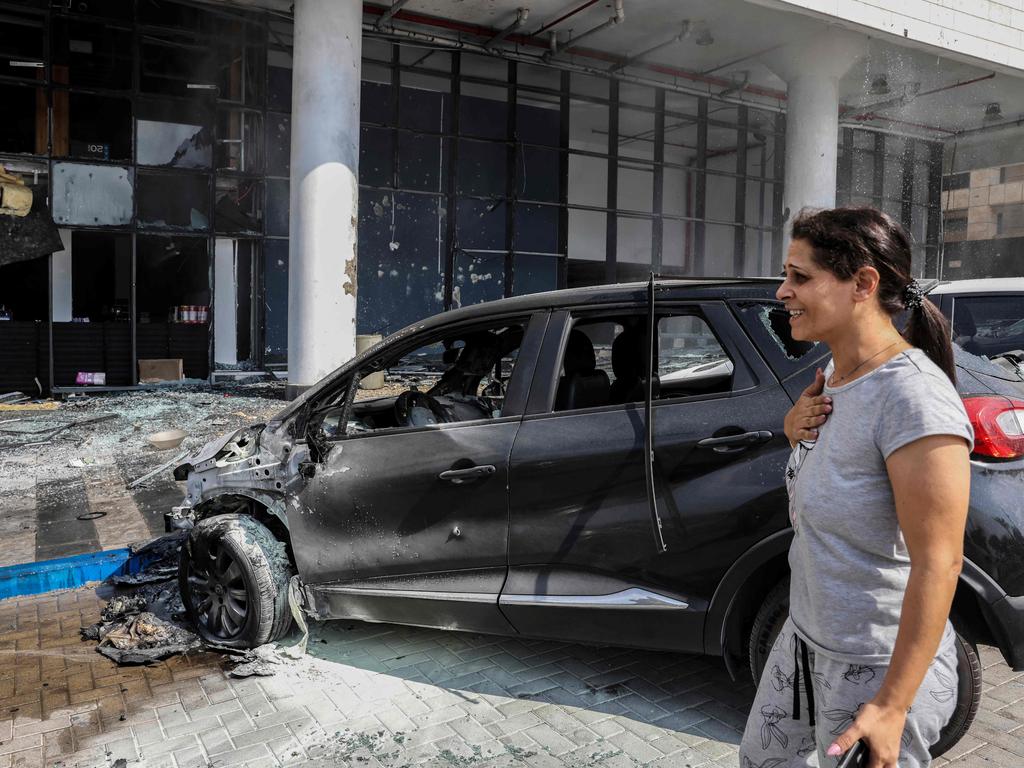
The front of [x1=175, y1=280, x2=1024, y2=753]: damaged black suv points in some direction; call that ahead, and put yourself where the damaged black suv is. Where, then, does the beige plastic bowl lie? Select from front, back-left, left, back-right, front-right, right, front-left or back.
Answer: front-right

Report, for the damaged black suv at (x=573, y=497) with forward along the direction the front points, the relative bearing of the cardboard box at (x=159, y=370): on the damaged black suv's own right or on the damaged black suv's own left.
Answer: on the damaged black suv's own right

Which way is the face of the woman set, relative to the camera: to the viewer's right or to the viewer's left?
to the viewer's left

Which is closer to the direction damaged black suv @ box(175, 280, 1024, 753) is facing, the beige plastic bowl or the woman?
the beige plastic bowl

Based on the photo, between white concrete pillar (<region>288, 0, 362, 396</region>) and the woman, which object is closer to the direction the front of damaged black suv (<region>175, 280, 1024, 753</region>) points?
the white concrete pillar

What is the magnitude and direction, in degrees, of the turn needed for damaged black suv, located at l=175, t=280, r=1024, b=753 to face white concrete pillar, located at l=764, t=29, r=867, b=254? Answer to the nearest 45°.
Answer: approximately 90° to its right

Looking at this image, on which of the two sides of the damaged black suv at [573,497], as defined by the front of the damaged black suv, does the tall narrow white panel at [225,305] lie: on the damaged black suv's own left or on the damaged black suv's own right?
on the damaged black suv's own right

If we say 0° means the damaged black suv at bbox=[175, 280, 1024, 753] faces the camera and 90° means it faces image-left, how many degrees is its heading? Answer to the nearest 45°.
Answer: approximately 90°

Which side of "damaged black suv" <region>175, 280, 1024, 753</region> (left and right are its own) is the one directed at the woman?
left
